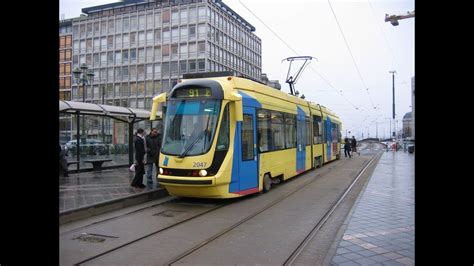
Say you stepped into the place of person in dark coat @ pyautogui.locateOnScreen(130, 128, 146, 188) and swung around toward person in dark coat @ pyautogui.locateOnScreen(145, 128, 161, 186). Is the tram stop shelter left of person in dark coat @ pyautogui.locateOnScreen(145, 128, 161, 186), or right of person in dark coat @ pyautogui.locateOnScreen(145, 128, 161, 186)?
left

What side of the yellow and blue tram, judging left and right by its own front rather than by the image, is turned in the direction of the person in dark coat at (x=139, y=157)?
front

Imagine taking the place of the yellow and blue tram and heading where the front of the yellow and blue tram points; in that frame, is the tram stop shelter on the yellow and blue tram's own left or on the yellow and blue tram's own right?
on the yellow and blue tram's own right

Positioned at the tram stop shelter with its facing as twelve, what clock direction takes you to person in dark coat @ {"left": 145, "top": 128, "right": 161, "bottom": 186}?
The person in dark coat is roughly at 1 o'clock from the tram stop shelter.

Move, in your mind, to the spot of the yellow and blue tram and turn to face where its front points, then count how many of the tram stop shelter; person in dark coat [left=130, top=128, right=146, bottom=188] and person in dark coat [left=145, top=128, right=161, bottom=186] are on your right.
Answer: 3

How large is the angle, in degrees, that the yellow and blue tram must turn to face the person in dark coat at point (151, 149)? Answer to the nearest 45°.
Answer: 0° — it already faces them

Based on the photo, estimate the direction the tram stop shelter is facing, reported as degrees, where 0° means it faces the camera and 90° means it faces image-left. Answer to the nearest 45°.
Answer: approximately 315°

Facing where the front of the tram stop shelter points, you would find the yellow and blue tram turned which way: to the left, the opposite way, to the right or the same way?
to the right

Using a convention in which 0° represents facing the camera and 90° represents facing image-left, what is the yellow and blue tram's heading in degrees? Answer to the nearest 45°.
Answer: approximately 45°

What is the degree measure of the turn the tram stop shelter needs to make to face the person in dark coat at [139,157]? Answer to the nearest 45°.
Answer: approximately 45° to its right
